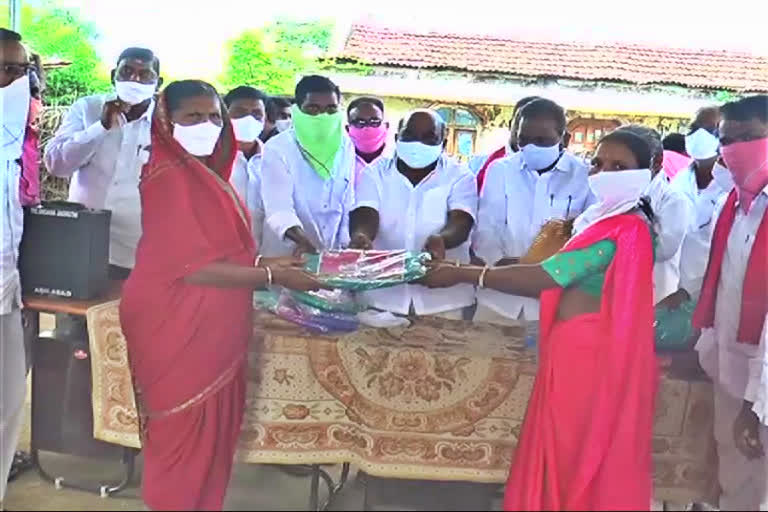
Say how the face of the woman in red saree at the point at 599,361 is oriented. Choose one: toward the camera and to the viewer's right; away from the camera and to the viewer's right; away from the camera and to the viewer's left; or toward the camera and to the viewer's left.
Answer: toward the camera and to the viewer's left

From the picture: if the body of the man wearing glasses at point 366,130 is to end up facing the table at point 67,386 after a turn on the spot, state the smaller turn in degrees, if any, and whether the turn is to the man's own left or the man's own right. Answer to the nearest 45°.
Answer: approximately 90° to the man's own right

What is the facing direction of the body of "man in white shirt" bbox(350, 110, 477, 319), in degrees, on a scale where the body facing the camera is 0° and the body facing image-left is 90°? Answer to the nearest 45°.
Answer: approximately 0°

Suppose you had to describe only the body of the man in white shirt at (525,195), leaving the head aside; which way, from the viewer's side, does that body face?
toward the camera

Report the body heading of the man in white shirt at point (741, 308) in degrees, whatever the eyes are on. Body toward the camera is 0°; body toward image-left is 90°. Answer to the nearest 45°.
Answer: approximately 45°

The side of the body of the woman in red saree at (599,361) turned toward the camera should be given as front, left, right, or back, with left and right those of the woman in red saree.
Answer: left

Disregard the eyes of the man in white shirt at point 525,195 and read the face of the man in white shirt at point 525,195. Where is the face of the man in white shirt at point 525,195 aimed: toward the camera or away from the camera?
toward the camera

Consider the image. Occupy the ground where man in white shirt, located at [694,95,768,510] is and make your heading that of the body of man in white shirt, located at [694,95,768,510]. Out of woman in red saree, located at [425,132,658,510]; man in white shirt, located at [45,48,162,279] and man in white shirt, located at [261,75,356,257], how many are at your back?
0

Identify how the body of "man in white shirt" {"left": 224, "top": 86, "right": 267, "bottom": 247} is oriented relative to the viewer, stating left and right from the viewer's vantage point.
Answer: facing the viewer

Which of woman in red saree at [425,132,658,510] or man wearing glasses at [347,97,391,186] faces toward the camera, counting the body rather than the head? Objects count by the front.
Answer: the man wearing glasses

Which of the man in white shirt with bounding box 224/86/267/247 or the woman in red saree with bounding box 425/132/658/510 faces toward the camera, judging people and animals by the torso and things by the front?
the man in white shirt

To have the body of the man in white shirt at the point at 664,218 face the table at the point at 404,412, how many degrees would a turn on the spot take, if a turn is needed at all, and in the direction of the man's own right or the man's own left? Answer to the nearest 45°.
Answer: approximately 45° to the man's own right

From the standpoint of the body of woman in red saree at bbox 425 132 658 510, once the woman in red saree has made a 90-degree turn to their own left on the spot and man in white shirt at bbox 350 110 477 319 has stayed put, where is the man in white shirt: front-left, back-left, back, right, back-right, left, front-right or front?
back-right
